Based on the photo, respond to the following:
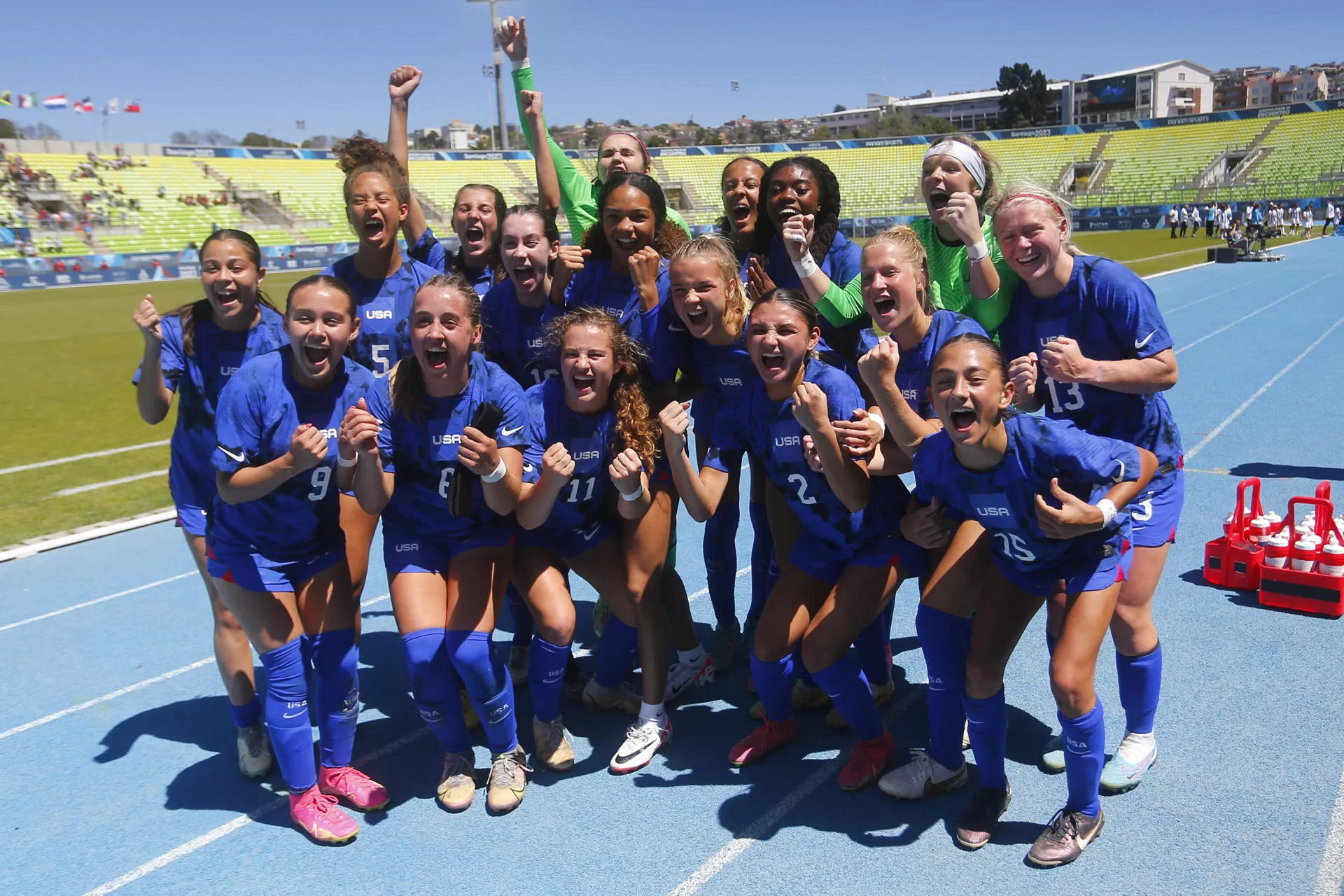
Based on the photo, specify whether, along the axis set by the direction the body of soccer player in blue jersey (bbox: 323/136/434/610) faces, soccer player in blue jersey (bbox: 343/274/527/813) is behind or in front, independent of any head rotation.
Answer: in front

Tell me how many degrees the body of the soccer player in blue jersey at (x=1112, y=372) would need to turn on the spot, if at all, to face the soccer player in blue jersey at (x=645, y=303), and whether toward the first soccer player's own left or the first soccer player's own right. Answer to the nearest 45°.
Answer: approximately 45° to the first soccer player's own right

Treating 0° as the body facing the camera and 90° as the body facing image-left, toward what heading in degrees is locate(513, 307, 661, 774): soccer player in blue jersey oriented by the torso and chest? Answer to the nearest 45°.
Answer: approximately 0°

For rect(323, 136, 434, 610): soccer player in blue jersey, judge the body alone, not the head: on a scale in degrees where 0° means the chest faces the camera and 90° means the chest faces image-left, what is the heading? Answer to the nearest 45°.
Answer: approximately 0°

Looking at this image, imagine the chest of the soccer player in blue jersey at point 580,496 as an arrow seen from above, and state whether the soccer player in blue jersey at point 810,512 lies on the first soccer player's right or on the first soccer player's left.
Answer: on the first soccer player's left

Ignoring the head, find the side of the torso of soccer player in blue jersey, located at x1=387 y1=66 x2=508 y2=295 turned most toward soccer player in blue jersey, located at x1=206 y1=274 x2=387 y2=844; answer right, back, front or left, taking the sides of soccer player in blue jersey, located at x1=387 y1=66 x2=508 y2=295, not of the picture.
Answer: front

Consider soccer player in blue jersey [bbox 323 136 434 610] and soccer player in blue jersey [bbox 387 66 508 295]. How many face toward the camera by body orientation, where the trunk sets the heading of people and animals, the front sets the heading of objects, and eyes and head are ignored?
2

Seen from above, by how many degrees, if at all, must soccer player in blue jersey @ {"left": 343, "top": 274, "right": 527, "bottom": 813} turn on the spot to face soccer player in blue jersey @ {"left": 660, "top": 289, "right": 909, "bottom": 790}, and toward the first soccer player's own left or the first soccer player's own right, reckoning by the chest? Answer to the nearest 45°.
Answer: approximately 90° to the first soccer player's own left
